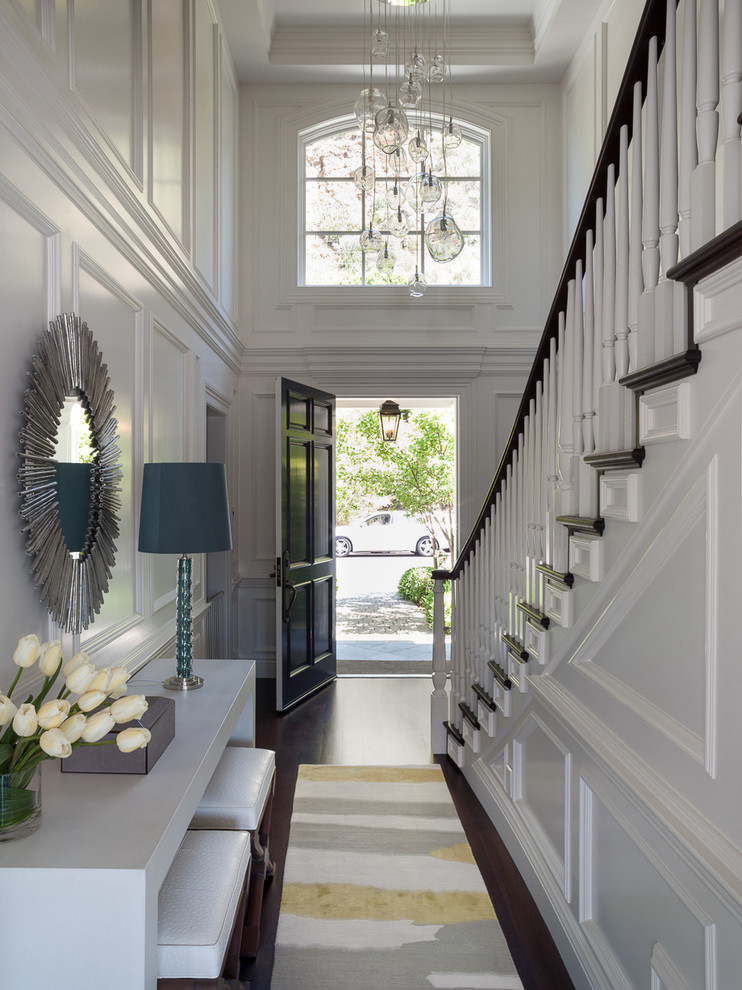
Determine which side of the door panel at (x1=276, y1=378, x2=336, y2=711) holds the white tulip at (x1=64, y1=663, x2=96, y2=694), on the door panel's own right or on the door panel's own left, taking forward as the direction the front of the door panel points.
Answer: on the door panel's own right

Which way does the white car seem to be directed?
to the viewer's left

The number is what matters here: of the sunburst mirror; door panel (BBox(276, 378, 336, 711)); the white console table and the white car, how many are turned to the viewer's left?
1

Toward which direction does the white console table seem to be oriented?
to the viewer's right

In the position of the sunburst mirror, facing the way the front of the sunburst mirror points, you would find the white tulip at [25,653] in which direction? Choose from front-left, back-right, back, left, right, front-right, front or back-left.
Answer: right

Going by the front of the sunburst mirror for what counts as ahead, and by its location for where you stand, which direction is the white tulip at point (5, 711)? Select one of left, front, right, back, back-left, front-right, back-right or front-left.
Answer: right

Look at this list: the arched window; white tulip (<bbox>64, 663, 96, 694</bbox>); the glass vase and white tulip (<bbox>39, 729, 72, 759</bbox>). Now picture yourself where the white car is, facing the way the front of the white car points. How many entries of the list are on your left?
4

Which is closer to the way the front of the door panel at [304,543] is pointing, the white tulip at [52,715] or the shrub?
the white tulip

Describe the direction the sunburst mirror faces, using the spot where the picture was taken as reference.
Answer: facing to the right of the viewer

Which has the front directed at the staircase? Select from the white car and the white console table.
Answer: the white console table

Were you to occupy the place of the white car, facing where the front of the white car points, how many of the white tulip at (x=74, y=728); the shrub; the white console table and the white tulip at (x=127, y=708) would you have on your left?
4

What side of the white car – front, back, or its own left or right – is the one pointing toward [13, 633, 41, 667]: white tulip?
left

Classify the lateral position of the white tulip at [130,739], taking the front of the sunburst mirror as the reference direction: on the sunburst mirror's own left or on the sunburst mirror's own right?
on the sunburst mirror's own right

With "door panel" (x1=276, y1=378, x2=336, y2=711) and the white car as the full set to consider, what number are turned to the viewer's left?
1

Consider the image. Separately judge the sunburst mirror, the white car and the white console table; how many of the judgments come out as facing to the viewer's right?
2

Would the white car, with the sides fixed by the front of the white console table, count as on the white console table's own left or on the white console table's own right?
on the white console table's own left
